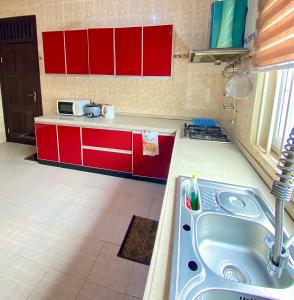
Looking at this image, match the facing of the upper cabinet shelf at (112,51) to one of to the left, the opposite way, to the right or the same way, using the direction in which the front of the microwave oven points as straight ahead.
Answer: the same way

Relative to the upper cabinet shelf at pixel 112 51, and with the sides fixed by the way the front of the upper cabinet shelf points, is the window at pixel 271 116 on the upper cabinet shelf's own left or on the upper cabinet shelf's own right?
on the upper cabinet shelf's own left

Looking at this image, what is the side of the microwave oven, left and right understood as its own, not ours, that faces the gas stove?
left

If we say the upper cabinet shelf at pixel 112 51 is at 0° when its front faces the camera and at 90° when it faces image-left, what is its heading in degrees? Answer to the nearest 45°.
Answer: approximately 45°

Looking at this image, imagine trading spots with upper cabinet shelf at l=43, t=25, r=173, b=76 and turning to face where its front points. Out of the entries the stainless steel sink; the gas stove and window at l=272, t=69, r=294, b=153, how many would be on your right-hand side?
0

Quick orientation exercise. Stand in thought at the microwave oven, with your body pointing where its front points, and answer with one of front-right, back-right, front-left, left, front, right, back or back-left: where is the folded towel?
left

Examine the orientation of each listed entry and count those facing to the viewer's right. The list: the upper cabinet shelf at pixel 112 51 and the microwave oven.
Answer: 0

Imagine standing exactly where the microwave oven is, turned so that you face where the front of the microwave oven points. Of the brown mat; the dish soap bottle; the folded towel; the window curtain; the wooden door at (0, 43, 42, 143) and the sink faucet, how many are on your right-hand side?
1

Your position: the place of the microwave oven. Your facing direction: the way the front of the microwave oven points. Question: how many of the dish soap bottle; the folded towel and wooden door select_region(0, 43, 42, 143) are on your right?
1

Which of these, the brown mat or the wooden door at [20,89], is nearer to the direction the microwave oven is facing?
the brown mat

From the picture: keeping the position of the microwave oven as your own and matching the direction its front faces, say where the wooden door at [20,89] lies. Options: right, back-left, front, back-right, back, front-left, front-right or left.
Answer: right

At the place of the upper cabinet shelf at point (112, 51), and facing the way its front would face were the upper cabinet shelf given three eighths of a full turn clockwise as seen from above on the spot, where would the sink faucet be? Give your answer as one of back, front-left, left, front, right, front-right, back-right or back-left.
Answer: back

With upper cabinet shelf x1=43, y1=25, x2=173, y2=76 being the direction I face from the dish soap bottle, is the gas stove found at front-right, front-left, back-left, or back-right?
front-right

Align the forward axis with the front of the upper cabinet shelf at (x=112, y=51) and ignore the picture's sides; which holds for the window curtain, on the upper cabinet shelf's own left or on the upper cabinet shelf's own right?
on the upper cabinet shelf's own left

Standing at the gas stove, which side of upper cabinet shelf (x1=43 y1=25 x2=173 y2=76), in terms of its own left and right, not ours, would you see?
left
